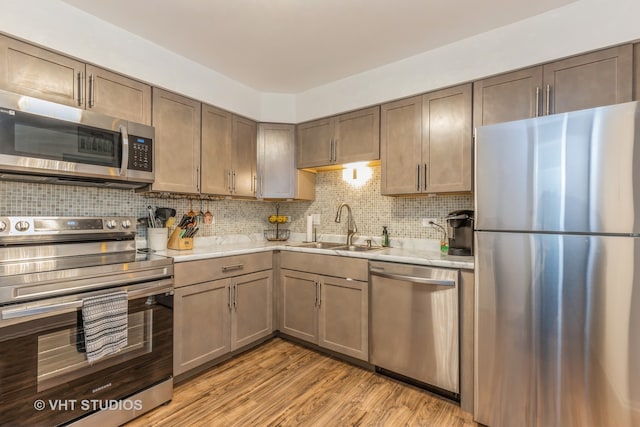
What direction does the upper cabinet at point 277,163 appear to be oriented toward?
toward the camera

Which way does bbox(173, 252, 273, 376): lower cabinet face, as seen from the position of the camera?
facing the viewer and to the right of the viewer

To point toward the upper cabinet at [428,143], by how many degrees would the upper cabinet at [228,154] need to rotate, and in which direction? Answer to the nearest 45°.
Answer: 0° — it already faces it

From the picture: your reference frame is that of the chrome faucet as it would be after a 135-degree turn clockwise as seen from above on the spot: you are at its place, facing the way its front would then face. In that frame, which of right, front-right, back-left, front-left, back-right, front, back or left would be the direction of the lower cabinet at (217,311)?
back-left

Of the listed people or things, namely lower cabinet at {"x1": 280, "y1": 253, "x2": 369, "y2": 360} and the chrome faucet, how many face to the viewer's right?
0

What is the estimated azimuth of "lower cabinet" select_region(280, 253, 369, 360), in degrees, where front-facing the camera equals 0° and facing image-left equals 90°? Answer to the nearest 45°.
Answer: approximately 45°

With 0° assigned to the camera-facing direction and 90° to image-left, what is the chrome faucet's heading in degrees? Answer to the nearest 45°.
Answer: approximately 45°

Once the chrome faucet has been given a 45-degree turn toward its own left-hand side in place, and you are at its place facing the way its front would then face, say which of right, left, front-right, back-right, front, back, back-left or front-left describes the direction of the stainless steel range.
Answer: front-right

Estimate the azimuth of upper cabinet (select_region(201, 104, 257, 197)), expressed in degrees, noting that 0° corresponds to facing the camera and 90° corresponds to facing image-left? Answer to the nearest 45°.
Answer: approximately 315°

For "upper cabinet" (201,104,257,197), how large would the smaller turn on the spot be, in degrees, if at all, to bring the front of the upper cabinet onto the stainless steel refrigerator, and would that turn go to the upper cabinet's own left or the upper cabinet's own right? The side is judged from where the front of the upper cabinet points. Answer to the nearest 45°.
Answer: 0° — it already faces it

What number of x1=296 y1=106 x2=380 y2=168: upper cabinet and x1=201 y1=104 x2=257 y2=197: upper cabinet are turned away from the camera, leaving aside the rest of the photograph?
0

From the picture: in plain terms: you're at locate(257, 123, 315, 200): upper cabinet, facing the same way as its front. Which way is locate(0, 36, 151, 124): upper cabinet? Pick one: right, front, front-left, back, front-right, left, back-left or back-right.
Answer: front-right

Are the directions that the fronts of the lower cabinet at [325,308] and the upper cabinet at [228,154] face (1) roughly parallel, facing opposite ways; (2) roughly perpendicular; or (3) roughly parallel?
roughly perpendicular
